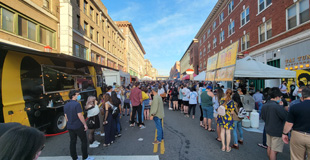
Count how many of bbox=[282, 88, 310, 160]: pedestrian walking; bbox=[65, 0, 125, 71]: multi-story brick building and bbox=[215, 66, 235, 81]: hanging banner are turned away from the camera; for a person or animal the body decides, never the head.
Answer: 1

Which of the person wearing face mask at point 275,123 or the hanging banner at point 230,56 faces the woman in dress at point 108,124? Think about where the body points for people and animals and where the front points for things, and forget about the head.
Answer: the hanging banner

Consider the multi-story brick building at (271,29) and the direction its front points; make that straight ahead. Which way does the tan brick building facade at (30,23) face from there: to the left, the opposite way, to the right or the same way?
the opposite way

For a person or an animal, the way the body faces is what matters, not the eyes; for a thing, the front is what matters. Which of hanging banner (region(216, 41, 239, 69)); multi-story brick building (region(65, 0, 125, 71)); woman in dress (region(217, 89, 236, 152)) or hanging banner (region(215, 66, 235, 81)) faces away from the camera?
the woman in dress

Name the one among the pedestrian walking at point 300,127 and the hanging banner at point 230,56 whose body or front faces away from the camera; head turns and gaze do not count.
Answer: the pedestrian walking

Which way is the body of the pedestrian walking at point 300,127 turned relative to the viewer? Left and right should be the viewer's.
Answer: facing away from the viewer

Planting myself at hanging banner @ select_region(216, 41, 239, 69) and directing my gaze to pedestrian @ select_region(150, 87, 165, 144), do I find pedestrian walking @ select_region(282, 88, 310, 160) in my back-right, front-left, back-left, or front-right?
front-left

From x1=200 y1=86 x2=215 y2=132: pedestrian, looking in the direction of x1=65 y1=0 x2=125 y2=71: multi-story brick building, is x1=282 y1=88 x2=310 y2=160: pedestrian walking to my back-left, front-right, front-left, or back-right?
back-left

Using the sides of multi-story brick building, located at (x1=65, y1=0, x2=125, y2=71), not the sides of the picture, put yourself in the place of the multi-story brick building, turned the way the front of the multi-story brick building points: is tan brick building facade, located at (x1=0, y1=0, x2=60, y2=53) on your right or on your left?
on your right

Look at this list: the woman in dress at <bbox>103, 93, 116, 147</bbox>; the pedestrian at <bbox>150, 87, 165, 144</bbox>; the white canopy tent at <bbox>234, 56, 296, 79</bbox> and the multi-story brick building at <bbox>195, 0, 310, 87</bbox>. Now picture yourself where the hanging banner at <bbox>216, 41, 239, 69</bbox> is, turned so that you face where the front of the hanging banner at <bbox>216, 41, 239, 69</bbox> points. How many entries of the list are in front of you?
2

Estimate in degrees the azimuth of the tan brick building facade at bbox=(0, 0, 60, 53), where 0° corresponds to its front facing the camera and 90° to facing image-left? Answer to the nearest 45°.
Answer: approximately 315°
